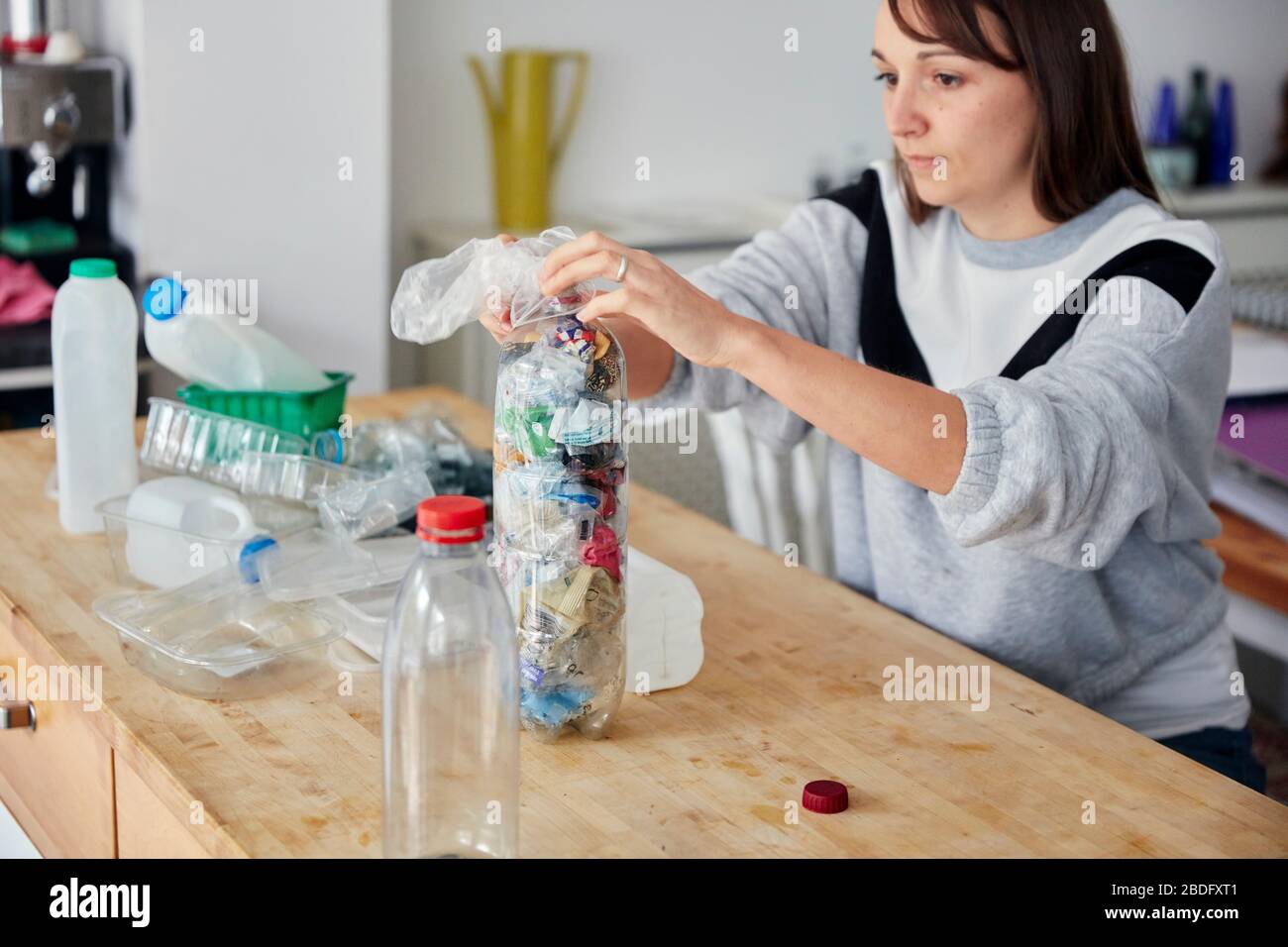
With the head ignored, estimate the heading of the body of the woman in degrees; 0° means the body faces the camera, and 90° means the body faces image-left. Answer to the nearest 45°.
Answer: approximately 45°

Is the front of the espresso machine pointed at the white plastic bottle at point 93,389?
yes

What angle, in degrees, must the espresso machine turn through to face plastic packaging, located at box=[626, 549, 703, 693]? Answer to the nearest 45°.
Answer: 0° — it already faces it

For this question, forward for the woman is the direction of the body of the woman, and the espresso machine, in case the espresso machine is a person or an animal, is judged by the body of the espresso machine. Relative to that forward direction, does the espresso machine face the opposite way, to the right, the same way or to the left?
to the left

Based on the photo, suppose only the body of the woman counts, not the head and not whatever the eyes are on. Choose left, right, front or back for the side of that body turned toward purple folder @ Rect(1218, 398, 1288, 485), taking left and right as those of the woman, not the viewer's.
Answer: back
